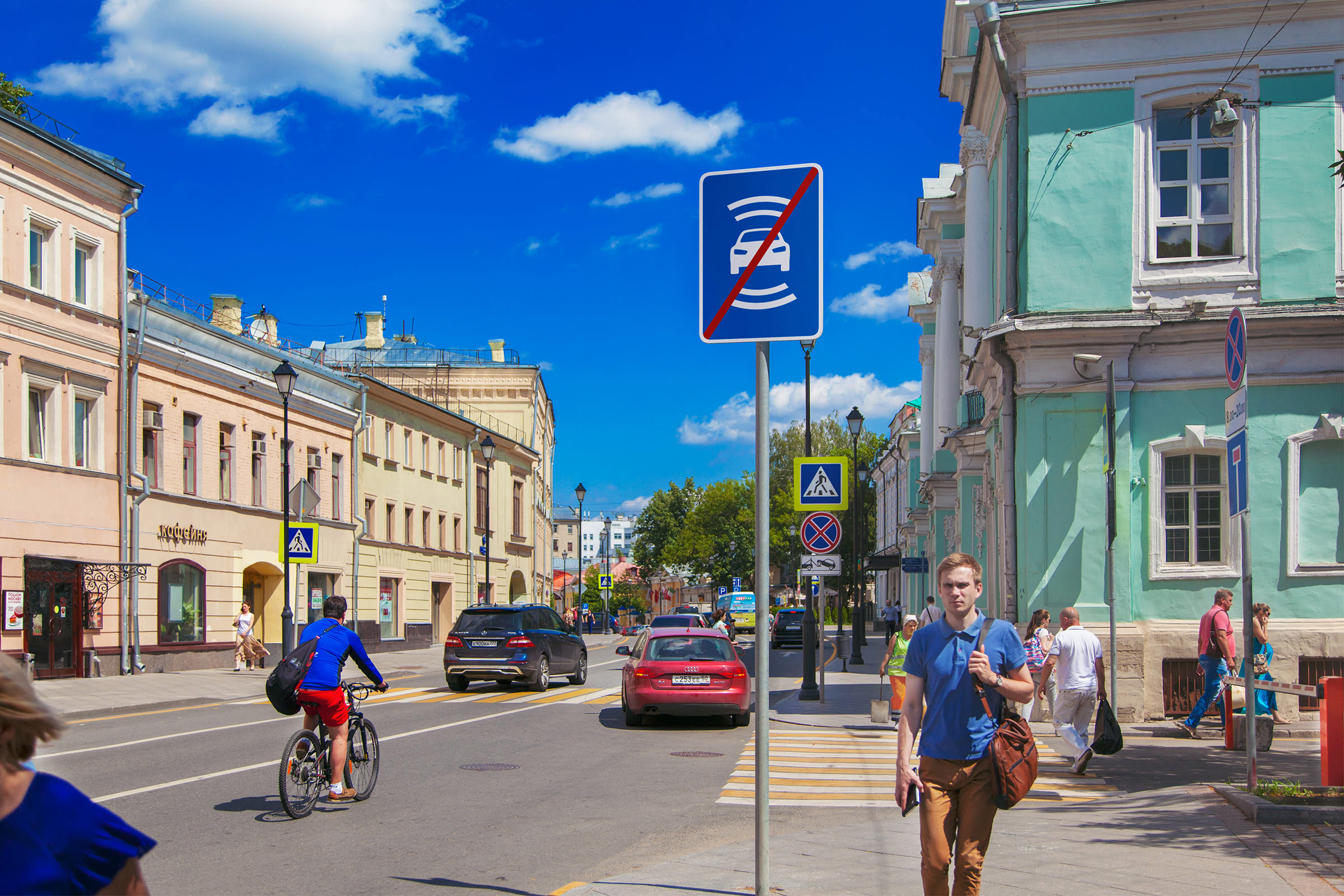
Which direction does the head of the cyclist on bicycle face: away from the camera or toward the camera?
away from the camera

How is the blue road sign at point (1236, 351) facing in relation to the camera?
to the viewer's left

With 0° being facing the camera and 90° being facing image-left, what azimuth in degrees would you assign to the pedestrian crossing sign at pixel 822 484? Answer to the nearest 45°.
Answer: approximately 0°

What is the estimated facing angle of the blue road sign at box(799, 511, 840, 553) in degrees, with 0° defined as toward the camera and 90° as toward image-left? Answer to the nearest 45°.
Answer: approximately 0°

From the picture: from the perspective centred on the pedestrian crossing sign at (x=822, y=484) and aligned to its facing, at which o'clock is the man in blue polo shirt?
The man in blue polo shirt is roughly at 12 o'clock from the pedestrian crossing sign.

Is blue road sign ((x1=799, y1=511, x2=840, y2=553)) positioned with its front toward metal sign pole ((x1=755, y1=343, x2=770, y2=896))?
yes
